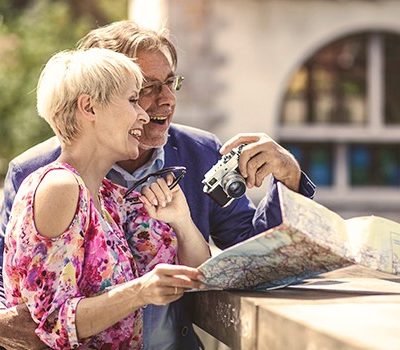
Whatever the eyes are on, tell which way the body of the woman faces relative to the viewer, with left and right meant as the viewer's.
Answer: facing to the right of the viewer

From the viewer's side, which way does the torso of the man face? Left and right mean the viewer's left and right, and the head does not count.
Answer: facing the viewer and to the right of the viewer

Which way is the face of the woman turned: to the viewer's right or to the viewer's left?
to the viewer's right

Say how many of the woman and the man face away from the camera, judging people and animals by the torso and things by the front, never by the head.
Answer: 0
